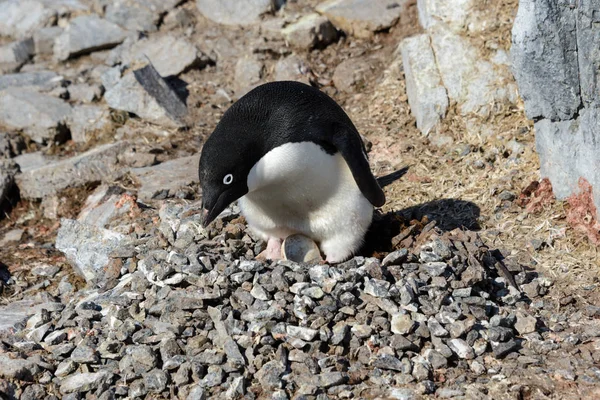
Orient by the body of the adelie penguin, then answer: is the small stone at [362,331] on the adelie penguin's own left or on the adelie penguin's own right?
on the adelie penguin's own left

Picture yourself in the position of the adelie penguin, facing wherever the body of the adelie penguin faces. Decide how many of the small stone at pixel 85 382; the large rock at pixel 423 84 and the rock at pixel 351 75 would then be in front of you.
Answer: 1

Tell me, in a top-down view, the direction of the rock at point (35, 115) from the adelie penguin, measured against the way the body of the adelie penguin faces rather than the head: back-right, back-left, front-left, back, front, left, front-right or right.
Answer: right

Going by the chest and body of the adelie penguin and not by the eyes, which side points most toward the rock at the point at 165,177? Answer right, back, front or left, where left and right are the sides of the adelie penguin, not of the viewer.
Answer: right

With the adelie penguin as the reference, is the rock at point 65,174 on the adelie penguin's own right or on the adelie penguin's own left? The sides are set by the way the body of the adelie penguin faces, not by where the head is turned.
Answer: on the adelie penguin's own right

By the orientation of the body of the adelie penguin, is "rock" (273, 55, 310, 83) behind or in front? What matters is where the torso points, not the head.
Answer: behind

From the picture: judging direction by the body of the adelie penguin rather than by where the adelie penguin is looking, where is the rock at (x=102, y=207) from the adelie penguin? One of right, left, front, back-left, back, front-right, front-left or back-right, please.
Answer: right

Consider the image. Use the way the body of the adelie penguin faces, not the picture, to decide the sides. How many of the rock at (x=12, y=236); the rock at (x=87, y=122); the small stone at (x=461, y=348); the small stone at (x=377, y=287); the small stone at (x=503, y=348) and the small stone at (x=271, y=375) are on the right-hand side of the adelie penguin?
2

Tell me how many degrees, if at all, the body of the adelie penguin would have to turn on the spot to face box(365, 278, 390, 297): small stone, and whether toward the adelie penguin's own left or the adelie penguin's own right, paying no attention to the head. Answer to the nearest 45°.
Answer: approximately 90° to the adelie penguin's own left

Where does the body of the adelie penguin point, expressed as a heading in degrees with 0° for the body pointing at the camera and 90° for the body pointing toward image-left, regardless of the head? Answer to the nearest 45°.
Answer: approximately 45°

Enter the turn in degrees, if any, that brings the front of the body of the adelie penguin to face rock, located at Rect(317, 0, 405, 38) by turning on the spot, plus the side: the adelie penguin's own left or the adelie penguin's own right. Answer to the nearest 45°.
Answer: approximately 135° to the adelie penguin's own right

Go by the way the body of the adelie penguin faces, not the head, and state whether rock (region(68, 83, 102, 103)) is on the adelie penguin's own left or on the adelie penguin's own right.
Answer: on the adelie penguin's own right

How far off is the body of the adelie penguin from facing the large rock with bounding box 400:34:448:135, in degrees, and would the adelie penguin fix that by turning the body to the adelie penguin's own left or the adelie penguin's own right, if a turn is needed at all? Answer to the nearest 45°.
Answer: approximately 180°

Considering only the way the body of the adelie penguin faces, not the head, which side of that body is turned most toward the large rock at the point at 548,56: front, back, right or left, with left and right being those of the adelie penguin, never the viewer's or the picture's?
back

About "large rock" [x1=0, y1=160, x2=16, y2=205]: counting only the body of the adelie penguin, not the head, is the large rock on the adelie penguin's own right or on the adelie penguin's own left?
on the adelie penguin's own right

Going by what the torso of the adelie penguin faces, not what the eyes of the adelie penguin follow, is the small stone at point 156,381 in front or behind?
in front
